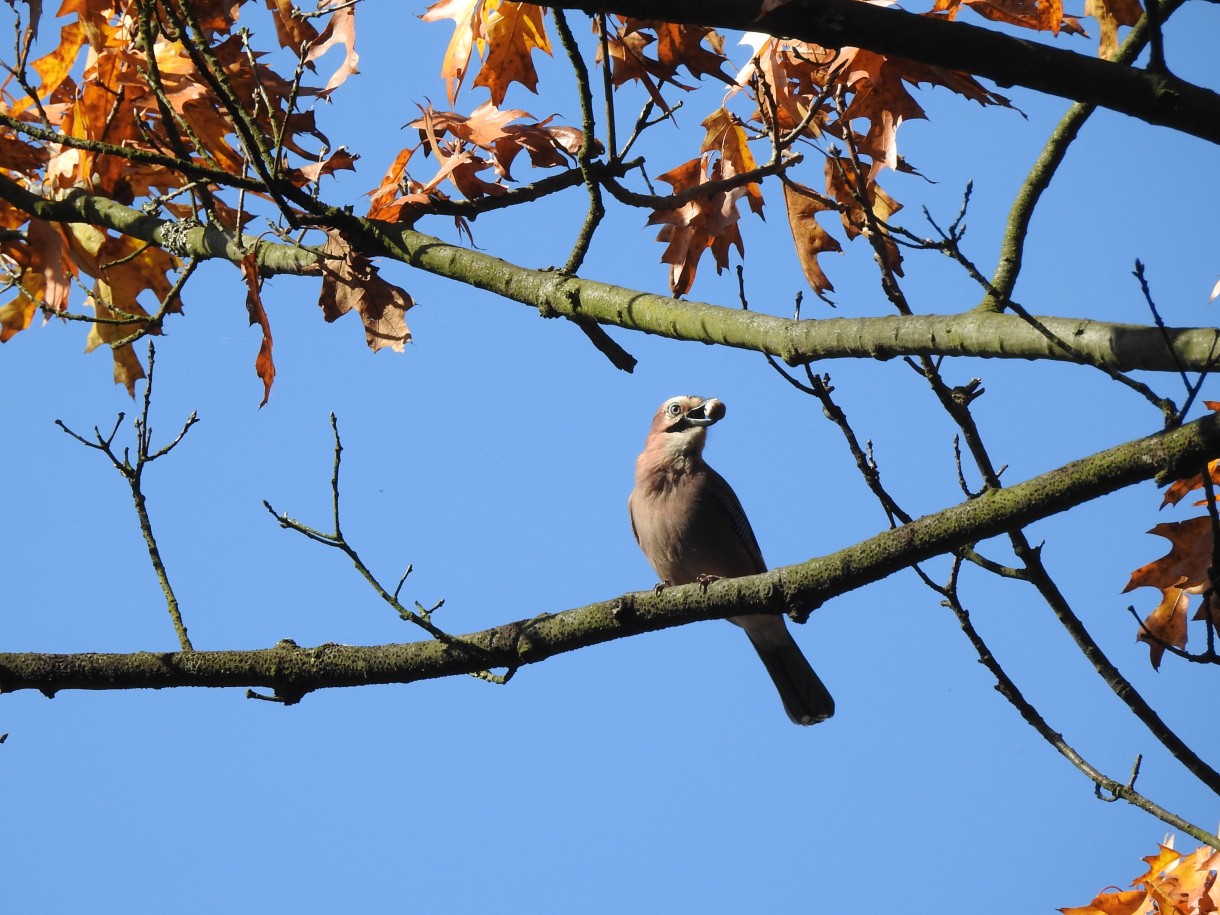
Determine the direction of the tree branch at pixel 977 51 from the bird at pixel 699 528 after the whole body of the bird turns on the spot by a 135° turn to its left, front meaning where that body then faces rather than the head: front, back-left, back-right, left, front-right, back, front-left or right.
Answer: right
